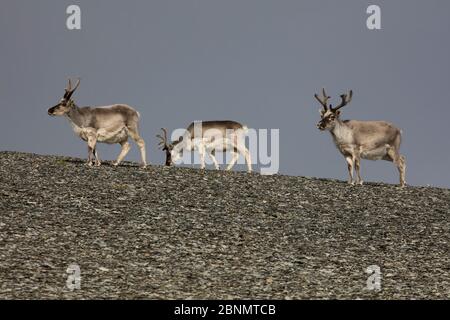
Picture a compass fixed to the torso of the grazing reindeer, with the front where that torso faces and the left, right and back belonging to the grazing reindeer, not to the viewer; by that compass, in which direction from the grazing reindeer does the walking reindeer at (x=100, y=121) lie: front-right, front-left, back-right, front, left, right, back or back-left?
front-left

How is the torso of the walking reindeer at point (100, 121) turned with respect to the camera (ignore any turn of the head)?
to the viewer's left

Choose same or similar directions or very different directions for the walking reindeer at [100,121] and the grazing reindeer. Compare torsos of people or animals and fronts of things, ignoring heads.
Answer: same or similar directions

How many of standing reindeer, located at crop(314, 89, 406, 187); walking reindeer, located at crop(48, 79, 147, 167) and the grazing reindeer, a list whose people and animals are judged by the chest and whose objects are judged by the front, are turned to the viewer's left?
3

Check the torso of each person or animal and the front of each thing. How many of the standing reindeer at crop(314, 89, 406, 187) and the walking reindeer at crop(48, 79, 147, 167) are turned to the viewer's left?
2

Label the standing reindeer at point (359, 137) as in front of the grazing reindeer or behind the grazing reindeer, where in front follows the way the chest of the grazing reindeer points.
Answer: behind

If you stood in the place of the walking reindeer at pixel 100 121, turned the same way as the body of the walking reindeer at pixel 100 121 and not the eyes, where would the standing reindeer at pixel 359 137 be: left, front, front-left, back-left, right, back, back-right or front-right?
back

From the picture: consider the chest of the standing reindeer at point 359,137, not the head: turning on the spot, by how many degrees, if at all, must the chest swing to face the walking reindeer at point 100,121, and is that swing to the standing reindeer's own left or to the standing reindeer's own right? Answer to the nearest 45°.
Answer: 0° — it already faces it

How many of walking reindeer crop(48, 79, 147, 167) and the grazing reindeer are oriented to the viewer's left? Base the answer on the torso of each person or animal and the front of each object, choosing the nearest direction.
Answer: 2

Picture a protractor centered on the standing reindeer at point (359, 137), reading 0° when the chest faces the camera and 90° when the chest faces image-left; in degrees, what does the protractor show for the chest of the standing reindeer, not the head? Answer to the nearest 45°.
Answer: approximately 90°

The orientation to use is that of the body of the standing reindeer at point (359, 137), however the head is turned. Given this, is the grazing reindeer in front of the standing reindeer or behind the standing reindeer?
in front

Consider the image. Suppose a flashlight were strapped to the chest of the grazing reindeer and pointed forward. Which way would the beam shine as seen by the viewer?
to the viewer's left
